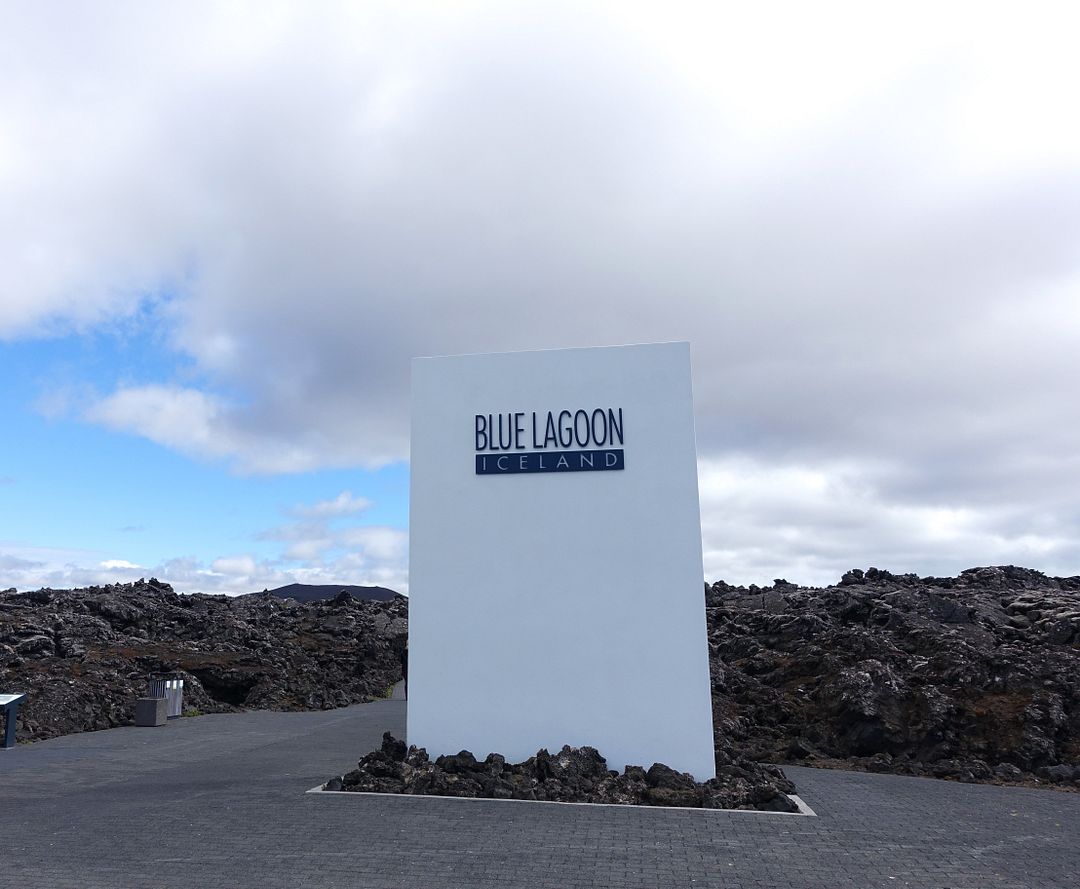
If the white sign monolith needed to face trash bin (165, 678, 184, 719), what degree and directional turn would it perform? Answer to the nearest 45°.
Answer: approximately 135° to its right

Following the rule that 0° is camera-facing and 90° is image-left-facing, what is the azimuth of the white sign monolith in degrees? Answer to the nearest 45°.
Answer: approximately 0°
